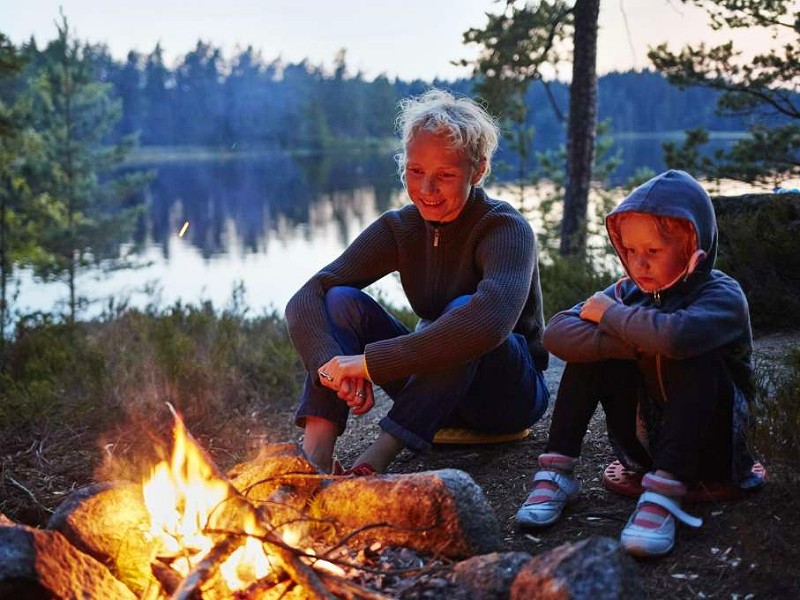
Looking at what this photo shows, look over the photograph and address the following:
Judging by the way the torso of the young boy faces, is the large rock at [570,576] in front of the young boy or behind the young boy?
in front

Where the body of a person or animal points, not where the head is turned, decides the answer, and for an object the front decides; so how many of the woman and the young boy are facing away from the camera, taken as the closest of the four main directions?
0

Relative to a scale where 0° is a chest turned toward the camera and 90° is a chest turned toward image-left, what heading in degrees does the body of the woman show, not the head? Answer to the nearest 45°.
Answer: approximately 45°

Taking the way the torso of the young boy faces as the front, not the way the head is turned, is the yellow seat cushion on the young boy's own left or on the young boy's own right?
on the young boy's own right

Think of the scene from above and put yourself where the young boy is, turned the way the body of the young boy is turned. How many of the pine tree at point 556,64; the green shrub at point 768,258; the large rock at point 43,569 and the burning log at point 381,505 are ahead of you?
2

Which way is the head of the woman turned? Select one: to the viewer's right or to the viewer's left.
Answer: to the viewer's left

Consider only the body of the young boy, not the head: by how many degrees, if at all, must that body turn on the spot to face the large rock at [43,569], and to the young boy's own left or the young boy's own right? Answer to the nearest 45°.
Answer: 0° — they already face it

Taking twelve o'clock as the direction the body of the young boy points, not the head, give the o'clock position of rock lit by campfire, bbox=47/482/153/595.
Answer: The rock lit by campfire is roughly at 1 o'clock from the young boy.
